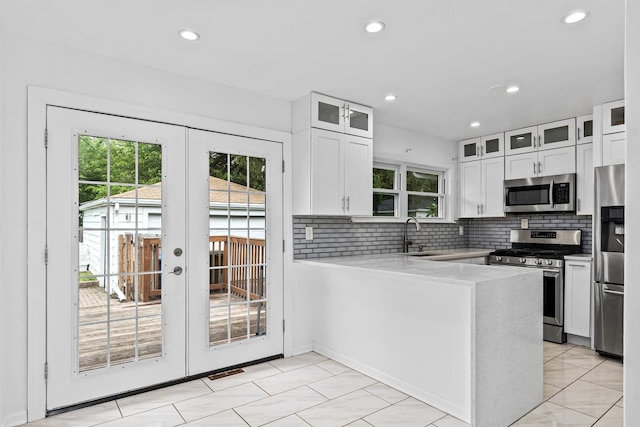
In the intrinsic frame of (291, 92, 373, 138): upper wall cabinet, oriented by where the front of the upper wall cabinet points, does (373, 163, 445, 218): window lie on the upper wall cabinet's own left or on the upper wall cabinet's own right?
on the upper wall cabinet's own left

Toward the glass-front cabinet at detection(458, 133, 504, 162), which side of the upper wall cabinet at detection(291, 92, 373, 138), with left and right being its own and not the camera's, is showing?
left

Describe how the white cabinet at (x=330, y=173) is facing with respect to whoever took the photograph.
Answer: facing the viewer and to the right of the viewer

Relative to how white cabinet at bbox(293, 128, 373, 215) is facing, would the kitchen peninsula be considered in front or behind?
in front

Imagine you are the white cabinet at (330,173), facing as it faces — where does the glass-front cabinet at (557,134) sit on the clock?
The glass-front cabinet is roughly at 10 o'clock from the white cabinet.

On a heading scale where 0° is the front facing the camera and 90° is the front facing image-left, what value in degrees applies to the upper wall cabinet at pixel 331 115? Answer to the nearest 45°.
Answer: approximately 315°

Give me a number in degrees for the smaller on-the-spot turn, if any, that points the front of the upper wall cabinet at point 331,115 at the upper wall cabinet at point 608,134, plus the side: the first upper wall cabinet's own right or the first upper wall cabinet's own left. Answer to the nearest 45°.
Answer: approximately 45° to the first upper wall cabinet's own left

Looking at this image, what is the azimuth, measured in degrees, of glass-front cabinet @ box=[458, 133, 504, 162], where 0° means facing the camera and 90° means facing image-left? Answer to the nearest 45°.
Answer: approximately 45°

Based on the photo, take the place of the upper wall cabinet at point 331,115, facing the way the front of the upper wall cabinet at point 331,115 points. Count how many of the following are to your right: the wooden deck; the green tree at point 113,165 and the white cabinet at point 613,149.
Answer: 2
